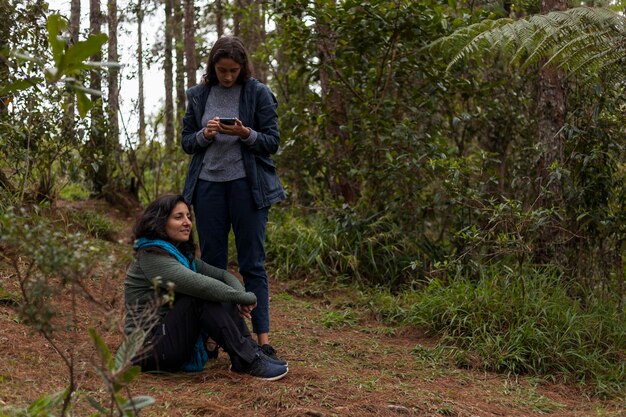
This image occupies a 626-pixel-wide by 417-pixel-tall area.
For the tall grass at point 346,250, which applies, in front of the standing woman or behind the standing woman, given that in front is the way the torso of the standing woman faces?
behind

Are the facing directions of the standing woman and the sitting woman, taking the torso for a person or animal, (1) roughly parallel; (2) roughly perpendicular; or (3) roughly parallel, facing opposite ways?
roughly perpendicular

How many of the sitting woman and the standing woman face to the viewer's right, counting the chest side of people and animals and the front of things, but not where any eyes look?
1

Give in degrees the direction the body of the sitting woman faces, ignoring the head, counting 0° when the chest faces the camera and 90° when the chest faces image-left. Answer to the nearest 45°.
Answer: approximately 270°

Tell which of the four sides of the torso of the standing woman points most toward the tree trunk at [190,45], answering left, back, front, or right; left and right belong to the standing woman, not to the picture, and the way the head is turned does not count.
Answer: back
